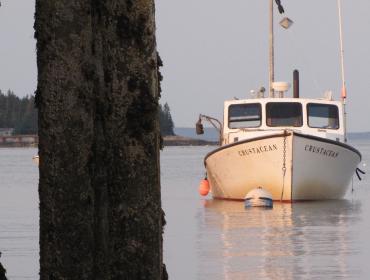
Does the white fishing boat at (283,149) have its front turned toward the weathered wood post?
yes

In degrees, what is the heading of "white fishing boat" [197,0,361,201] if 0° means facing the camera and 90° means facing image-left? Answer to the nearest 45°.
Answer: approximately 0°
